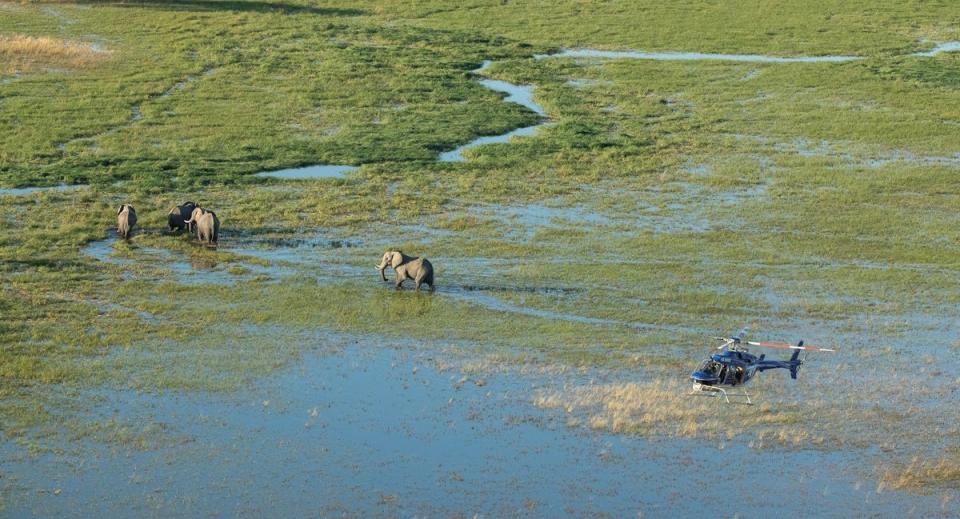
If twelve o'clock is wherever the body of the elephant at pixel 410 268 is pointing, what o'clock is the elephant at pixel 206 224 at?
the elephant at pixel 206 224 is roughly at 1 o'clock from the elephant at pixel 410 268.

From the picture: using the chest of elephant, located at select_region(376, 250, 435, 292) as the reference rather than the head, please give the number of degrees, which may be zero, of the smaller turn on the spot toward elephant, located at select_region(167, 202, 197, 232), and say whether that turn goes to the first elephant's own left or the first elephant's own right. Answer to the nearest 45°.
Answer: approximately 45° to the first elephant's own right

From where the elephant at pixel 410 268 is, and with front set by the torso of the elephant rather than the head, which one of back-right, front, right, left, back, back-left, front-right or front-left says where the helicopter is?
back-left

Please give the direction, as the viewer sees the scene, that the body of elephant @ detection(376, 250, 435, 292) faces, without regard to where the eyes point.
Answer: to the viewer's left

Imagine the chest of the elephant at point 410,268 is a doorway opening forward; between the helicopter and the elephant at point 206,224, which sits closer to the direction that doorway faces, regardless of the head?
the elephant
